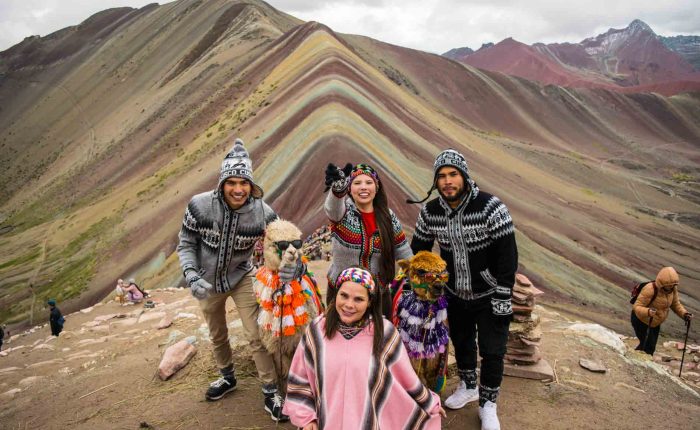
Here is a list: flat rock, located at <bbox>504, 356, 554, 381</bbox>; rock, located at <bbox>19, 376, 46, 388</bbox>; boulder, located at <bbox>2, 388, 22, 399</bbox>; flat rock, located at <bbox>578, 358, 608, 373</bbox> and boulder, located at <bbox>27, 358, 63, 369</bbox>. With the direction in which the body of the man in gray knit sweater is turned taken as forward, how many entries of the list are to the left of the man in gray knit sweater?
2

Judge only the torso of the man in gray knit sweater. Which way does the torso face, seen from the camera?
toward the camera

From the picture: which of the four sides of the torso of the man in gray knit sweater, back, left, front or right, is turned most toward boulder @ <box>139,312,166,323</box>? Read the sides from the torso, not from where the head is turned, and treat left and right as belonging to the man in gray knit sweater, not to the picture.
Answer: back

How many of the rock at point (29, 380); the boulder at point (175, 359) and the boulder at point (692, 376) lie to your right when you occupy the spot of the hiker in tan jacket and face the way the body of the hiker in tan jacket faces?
2

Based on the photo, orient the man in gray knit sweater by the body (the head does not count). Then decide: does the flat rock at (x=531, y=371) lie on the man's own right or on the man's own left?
on the man's own left

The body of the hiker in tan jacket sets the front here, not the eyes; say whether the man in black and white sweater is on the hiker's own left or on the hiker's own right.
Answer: on the hiker's own right

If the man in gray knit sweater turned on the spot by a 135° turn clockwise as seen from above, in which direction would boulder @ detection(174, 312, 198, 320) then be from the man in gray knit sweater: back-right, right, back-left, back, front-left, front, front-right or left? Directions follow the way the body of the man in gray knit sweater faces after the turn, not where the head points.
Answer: front-right

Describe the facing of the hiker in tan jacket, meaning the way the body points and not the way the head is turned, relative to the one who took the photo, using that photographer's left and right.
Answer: facing the viewer and to the right of the viewer

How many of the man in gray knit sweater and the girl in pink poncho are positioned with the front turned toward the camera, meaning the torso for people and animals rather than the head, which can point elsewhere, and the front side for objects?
2

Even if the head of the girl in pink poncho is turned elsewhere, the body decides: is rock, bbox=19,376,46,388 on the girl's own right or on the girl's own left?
on the girl's own right

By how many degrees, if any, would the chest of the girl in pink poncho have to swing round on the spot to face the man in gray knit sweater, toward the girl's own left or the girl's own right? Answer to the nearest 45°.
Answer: approximately 135° to the girl's own right

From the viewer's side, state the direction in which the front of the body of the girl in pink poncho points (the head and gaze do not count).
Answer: toward the camera
